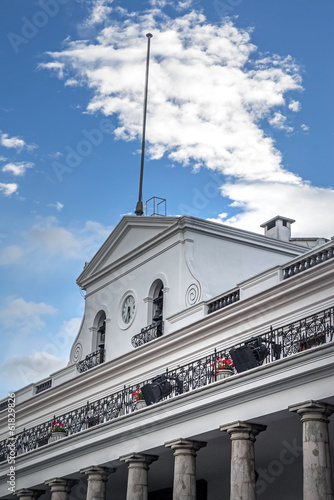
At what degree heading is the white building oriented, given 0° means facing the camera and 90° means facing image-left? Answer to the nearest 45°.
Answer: approximately 45°
